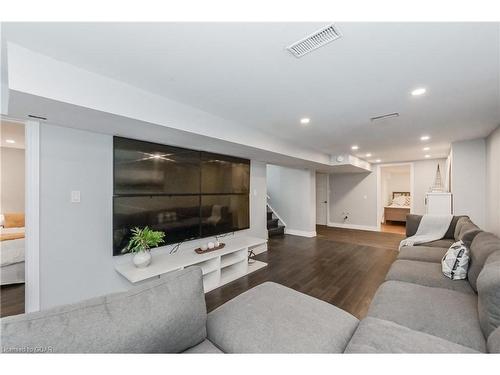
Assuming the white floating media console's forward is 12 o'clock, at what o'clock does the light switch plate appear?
The light switch plate is roughly at 4 o'clock from the white floating media console.

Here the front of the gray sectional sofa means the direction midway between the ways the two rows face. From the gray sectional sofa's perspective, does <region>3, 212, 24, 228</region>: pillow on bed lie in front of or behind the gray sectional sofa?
in front

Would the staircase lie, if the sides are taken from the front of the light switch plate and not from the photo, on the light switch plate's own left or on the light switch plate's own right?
on the light switch plate's own left

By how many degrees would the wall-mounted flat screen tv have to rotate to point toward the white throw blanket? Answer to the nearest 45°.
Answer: approximately 45° to its left

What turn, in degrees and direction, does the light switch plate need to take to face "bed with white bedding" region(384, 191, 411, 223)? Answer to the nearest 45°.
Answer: approximately 90° to its left

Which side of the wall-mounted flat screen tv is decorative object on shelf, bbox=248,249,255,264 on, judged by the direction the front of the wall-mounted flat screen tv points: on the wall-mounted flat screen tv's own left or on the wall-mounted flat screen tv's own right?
on the wall-mounted flat screen tv's own left

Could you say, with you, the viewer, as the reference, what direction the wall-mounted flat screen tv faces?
facing the viewer and to the right of the viewer

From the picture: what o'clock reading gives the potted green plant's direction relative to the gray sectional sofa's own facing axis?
The potted green plant is roughly at 12 o'clock from the gray sectional sofa.

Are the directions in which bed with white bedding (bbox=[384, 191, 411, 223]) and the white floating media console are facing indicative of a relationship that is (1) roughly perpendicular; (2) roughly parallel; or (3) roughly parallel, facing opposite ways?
roughly perpendicular

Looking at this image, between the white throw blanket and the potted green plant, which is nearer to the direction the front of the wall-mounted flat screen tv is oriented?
the white throw blanket

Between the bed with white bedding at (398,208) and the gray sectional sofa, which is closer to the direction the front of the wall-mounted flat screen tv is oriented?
the gray sectional sofa
